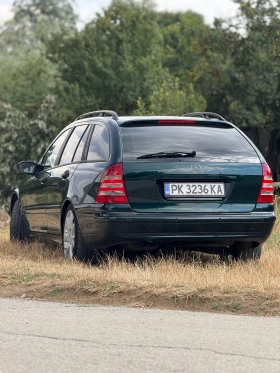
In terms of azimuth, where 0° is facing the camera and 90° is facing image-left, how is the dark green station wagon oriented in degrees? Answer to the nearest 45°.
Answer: approximately 135°
